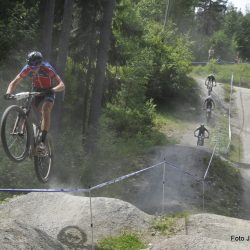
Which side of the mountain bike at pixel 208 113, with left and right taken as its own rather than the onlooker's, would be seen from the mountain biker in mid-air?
front

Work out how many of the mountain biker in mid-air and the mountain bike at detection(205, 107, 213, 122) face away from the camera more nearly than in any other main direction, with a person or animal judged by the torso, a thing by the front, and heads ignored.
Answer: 0

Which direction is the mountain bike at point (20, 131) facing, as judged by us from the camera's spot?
facing the viewer and to the left of the viewer

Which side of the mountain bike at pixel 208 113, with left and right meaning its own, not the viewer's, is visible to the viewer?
front

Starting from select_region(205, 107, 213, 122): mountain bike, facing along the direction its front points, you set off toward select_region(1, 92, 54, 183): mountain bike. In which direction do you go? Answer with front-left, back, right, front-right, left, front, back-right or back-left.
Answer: front

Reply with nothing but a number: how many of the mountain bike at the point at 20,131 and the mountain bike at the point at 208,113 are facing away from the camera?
0

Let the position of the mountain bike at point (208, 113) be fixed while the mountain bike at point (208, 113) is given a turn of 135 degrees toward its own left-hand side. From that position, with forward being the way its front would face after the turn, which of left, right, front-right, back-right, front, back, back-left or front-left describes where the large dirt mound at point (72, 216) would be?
back-right
